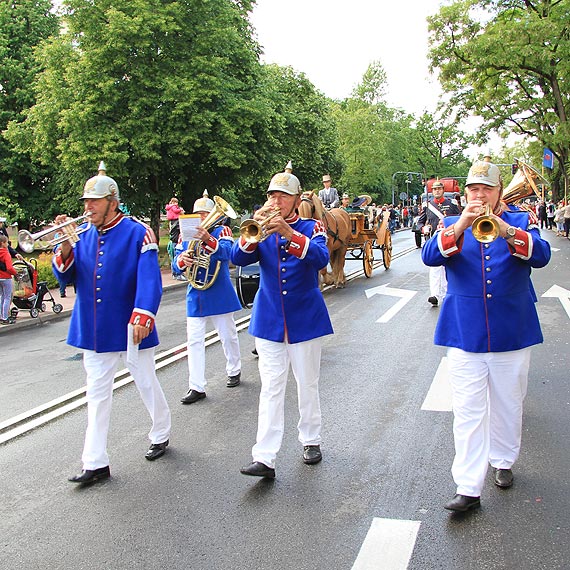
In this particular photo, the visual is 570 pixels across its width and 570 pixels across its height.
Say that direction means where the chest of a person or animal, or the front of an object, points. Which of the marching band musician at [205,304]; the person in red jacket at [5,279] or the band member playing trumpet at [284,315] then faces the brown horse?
the person in red jacket

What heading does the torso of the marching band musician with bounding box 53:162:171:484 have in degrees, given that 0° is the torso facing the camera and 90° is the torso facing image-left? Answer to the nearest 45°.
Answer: approximately 45°

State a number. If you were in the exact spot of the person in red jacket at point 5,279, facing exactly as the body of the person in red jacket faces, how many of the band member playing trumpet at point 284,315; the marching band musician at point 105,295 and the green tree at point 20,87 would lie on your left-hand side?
1

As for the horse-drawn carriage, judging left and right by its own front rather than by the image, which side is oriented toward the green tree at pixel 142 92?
right

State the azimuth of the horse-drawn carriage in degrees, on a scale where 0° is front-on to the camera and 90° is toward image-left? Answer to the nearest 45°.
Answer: approximately 45°

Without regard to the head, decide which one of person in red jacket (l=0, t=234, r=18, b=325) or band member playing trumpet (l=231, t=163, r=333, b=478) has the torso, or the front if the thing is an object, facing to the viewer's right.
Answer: the person in red jacket

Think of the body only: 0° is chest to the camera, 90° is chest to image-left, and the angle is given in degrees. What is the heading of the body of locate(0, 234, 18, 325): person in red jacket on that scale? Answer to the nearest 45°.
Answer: approximately 270°

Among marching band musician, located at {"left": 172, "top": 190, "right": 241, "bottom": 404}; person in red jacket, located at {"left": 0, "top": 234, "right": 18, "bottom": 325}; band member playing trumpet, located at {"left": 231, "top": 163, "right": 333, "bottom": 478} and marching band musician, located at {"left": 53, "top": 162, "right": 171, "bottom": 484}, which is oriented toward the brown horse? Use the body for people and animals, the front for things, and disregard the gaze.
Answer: the person in red jacket

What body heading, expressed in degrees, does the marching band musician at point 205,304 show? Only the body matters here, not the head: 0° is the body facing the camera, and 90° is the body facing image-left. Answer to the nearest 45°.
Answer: approximately 45°

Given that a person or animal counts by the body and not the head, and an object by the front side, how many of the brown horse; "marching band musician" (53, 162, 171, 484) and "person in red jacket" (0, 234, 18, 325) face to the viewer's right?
1
